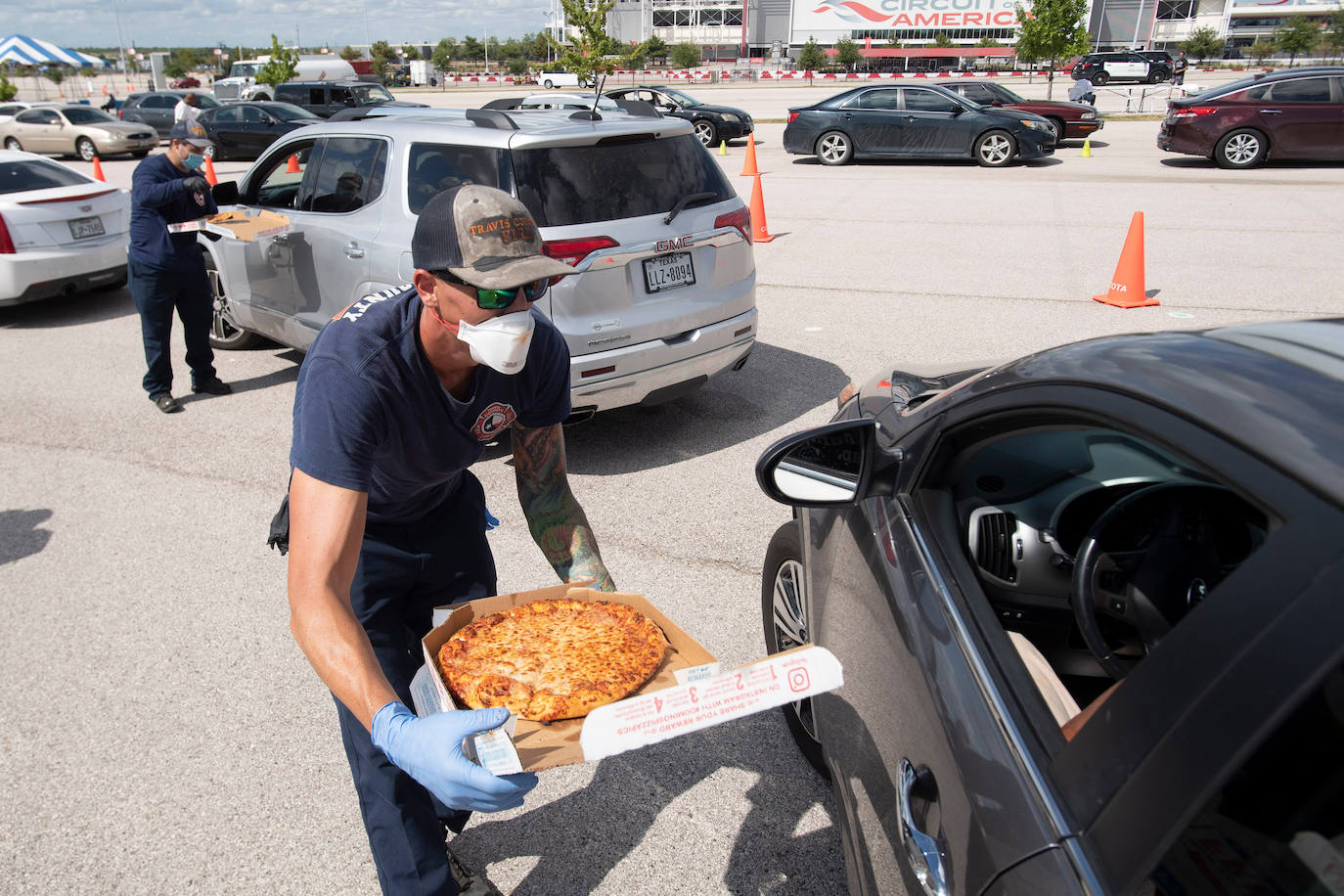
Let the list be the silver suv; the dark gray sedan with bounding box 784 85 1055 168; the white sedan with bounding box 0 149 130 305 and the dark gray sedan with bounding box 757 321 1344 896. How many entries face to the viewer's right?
1

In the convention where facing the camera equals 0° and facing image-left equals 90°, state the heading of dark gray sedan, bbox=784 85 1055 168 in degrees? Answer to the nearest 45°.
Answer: approximately 270°

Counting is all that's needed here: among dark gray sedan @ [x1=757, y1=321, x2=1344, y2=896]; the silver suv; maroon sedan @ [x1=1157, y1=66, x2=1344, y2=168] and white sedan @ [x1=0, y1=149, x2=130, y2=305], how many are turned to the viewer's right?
1

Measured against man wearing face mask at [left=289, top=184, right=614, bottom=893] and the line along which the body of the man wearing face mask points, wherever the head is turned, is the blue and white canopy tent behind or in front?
behind

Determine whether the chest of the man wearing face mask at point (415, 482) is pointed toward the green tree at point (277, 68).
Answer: no

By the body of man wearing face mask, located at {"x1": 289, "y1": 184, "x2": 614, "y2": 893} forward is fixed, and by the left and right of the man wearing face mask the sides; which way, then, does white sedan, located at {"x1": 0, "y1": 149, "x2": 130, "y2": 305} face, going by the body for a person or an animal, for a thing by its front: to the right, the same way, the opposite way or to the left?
the opposite way

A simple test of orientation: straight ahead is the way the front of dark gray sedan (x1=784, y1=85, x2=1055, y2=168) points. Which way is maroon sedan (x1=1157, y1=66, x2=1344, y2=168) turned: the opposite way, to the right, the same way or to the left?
the same way

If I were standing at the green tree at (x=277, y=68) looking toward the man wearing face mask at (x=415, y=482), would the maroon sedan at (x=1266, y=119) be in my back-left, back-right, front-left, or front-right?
front-left

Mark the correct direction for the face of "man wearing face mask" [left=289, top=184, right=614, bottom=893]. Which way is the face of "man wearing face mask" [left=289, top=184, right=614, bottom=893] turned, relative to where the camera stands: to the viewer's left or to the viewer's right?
to the viewer's right

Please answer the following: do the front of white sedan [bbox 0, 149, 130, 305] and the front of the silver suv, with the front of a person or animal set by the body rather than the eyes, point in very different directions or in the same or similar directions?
same or similar directions

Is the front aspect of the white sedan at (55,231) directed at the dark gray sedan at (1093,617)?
no

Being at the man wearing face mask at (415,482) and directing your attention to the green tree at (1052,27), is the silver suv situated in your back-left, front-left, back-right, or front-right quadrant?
front-left

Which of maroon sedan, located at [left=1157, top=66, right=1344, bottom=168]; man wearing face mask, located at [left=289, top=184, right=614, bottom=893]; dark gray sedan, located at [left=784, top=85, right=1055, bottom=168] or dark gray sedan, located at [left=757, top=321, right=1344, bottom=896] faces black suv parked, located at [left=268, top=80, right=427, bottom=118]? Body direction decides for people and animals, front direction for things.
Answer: dark gray sedan, located at [left=757, top=321, right=1344, bottom=896]

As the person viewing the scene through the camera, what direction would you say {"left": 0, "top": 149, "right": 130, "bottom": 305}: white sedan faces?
facing away from the viewer and to the left of the viewer

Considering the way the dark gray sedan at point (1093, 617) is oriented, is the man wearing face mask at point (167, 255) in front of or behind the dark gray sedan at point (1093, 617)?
in front

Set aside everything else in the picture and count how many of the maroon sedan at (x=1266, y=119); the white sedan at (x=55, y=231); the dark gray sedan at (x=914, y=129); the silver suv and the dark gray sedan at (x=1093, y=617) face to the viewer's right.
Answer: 2

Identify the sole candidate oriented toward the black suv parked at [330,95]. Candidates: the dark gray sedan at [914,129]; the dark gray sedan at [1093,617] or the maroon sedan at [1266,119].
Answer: the dark gray sedan at [1093,617]

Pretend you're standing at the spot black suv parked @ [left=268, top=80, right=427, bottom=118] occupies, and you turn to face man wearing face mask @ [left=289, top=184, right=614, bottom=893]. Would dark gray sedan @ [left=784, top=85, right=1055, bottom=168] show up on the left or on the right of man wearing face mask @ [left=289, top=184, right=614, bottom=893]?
left

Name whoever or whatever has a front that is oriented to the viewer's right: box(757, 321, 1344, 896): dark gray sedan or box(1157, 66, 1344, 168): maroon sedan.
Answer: the maroon sedan

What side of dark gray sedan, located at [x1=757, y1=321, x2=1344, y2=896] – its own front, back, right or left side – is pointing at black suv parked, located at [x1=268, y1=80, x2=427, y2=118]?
front

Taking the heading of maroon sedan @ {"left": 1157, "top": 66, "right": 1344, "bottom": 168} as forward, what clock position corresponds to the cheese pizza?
The cheese pizza is roughly at 3 o'clock from the maroon sedan.

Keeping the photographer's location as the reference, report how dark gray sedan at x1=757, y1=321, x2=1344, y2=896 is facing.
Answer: facing away from the viewer and to the left of the viewer
